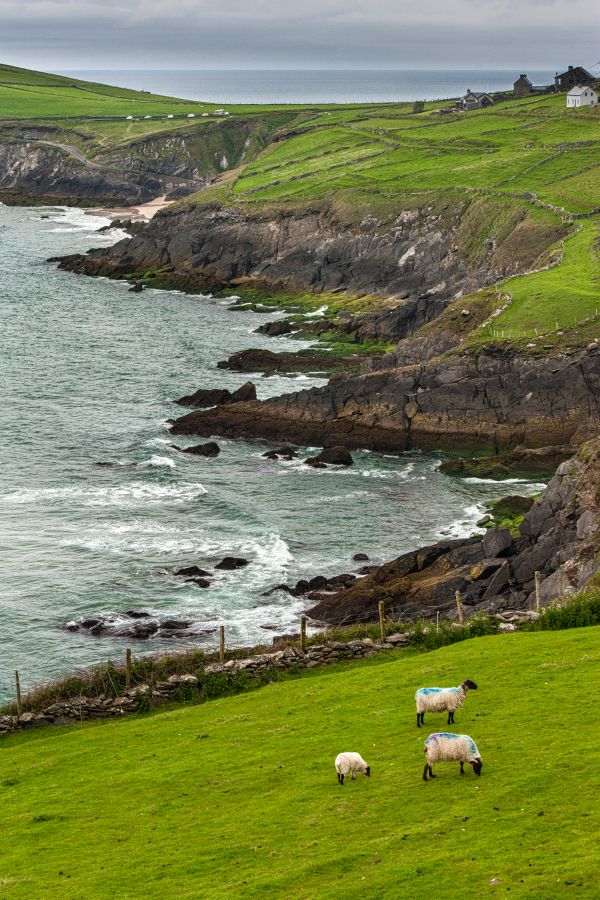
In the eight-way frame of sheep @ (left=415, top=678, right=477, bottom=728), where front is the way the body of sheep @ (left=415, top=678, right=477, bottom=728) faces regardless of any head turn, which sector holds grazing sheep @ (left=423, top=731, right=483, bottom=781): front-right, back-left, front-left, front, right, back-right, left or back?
right

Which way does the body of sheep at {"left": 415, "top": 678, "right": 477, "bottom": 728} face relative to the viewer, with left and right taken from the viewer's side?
facing to the right of the viewer

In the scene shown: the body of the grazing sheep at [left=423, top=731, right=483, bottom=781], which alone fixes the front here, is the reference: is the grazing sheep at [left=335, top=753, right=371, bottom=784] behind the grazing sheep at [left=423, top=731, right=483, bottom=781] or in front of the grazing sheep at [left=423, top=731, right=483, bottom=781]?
behind

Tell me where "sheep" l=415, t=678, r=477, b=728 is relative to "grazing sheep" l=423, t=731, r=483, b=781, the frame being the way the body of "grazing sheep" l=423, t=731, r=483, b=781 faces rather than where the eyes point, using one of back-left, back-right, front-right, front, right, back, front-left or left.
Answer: left

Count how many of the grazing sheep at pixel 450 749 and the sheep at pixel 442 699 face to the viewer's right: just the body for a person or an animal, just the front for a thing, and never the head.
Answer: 2

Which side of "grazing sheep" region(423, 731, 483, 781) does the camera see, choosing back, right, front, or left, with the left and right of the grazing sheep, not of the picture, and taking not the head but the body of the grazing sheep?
right

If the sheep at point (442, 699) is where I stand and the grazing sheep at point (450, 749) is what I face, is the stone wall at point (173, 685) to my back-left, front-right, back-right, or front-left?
back-right

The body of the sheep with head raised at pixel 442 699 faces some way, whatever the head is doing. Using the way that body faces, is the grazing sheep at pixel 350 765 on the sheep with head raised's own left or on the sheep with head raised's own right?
on the sheep with head raised's own right

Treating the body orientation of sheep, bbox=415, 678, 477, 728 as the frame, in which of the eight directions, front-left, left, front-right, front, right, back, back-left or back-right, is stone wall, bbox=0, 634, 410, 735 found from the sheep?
back-left

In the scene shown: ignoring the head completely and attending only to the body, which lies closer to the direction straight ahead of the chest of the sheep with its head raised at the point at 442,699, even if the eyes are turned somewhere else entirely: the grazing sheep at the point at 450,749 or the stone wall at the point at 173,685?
the grazing sheep
